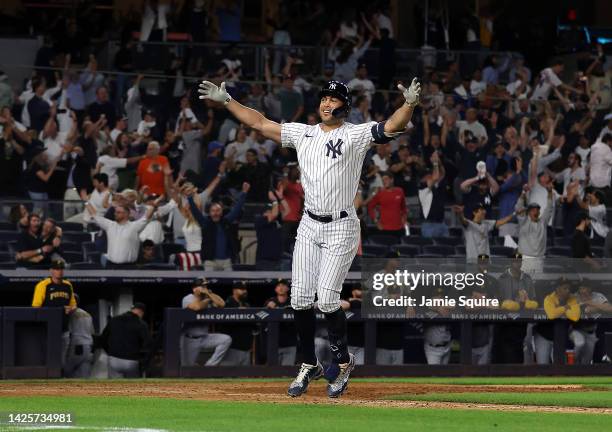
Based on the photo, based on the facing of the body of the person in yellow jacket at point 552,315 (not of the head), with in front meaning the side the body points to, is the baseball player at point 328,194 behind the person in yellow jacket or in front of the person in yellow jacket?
in front

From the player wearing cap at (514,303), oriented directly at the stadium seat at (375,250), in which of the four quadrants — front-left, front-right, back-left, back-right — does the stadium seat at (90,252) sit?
front-left

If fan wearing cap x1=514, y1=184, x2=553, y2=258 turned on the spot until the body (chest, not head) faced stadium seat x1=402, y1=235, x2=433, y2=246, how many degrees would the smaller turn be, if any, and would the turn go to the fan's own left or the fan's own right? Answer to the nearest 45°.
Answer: approximately 90° to the fan's own right

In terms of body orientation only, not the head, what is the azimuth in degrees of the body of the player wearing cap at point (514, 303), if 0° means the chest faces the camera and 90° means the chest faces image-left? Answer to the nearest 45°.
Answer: approximately 0°

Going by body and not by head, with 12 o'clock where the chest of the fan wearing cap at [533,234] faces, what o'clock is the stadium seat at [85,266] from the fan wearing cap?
The stadium seat is roughly at 2 o'clock from the fan wearing cap.

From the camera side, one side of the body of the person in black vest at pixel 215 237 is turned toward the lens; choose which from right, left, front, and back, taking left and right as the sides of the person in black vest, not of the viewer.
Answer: front

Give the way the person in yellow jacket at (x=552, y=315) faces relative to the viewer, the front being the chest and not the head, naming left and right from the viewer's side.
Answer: facing the viewer

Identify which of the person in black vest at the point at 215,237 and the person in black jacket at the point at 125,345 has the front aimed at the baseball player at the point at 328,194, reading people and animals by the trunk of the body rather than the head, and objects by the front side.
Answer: the person in black vest at the point at 215,237

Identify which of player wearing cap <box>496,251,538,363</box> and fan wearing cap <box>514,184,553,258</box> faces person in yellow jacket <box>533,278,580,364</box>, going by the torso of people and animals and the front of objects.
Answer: fan wearing cap <box>514,184,553,258</box>

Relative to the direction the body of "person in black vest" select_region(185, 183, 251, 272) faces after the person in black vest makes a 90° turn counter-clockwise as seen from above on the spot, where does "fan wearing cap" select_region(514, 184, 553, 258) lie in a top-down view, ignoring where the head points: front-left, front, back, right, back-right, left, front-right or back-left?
front

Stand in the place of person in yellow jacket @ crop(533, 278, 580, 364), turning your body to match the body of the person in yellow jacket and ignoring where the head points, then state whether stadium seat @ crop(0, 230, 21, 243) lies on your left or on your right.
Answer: on your right
